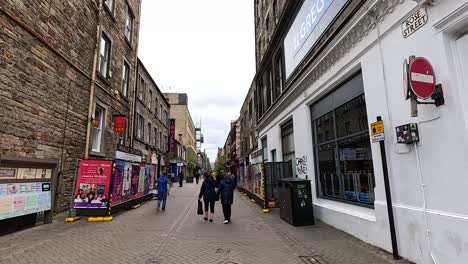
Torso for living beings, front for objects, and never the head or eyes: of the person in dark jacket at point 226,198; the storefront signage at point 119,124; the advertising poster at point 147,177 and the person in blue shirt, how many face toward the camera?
1

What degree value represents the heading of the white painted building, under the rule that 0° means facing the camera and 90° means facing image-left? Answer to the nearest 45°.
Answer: approximately 45°

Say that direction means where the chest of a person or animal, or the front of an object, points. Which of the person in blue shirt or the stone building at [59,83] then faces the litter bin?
the stone building

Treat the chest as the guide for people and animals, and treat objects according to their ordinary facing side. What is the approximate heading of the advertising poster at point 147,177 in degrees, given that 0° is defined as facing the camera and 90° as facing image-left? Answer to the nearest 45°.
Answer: approximately 270°

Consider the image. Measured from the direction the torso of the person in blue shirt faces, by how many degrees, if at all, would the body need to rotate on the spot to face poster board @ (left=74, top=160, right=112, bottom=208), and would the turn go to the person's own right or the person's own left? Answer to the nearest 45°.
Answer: approximately 135° to the person's own left

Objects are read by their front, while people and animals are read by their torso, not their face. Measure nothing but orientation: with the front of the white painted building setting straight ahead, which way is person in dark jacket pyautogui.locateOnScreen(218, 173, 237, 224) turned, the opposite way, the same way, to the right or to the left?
to the right

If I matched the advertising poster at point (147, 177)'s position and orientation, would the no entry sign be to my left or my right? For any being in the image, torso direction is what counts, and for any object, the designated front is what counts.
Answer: on my right

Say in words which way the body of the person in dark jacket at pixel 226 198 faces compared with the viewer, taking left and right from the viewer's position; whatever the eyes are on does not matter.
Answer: facing away from the viewer

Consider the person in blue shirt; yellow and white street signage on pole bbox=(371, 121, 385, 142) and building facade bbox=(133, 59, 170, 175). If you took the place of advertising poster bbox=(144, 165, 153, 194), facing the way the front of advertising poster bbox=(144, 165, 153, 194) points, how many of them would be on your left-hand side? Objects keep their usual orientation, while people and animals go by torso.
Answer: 1

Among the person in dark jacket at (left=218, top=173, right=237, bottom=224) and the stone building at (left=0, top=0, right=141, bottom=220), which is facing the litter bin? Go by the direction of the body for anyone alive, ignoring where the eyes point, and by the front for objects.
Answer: the stone building

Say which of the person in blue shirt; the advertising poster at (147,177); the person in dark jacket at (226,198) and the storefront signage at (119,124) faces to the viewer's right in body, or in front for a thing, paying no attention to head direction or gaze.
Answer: the advertising poster

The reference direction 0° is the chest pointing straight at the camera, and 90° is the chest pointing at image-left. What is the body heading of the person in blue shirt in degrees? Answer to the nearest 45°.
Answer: approximately 180°

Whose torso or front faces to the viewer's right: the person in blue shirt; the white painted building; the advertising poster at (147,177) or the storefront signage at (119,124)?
the advertising poster
